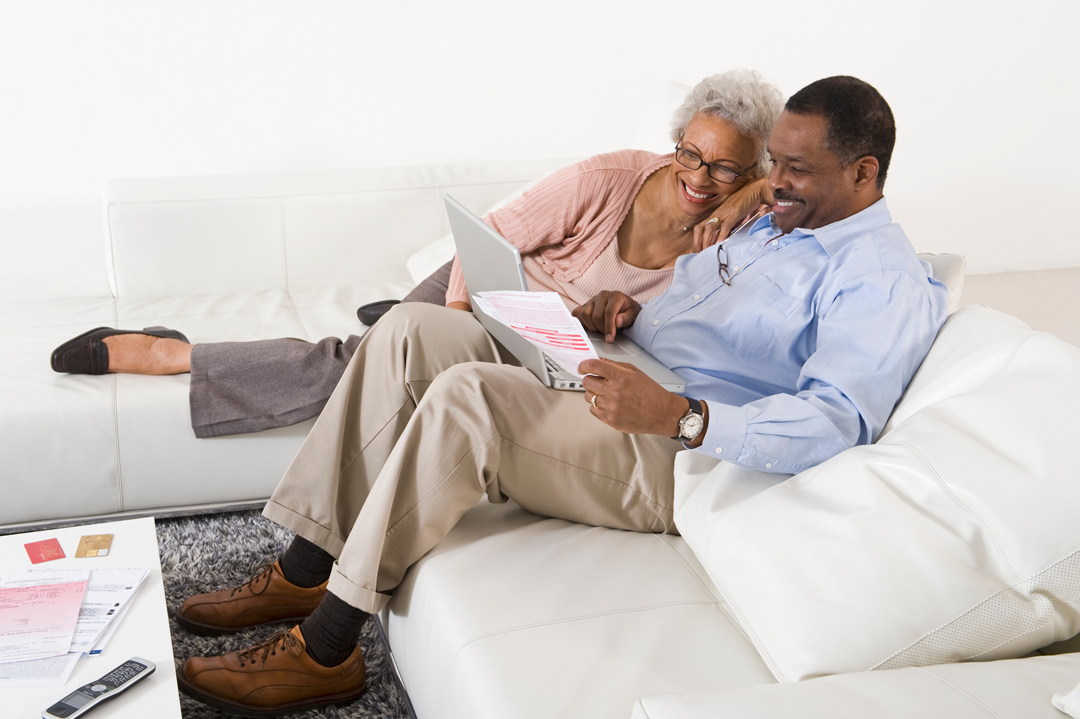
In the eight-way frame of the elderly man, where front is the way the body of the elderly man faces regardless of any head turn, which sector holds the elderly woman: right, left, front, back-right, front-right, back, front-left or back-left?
right

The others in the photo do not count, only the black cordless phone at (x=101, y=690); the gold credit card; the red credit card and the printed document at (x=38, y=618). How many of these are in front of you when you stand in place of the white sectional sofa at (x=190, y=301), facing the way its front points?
4

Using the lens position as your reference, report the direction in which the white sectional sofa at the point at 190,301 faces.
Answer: facing the viewer

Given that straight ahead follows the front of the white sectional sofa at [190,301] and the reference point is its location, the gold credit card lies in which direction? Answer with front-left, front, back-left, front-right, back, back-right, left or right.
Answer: front

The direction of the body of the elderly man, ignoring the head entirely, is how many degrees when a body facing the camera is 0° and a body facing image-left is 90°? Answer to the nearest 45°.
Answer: approximately 90°

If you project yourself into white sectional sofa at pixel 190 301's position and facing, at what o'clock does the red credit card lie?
The red credit card is roughly at 12 o'clock from the white sectional sofa.

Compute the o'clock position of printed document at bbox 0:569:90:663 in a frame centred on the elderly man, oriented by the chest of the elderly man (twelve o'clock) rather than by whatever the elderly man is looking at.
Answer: The printed document is roughly at 11 o'clock from the elderly man.

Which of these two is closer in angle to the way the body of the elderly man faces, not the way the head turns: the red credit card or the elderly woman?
the red credit card

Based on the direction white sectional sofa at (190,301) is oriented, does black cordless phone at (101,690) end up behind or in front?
in front
